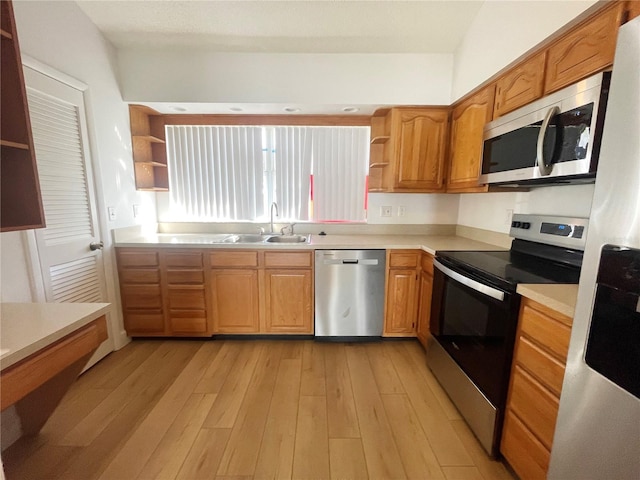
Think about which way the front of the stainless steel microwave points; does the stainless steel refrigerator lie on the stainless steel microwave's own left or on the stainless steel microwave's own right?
on the stainless steel microwave's own left

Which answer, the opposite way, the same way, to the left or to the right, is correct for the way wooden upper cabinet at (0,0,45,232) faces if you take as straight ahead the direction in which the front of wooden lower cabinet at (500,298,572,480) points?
the opposite way

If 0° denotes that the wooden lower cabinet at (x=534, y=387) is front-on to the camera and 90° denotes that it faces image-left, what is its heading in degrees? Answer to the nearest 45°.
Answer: approximately 45°

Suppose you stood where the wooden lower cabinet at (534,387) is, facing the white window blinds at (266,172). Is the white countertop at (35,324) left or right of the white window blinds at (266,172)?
left

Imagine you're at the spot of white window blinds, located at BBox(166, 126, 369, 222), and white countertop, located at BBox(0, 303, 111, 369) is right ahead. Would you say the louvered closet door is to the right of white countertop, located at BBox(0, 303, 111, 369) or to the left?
right

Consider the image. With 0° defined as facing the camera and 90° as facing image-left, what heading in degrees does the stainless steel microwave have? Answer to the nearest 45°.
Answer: approximately 45°

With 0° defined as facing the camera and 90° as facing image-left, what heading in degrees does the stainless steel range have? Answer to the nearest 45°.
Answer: approximately 45°
